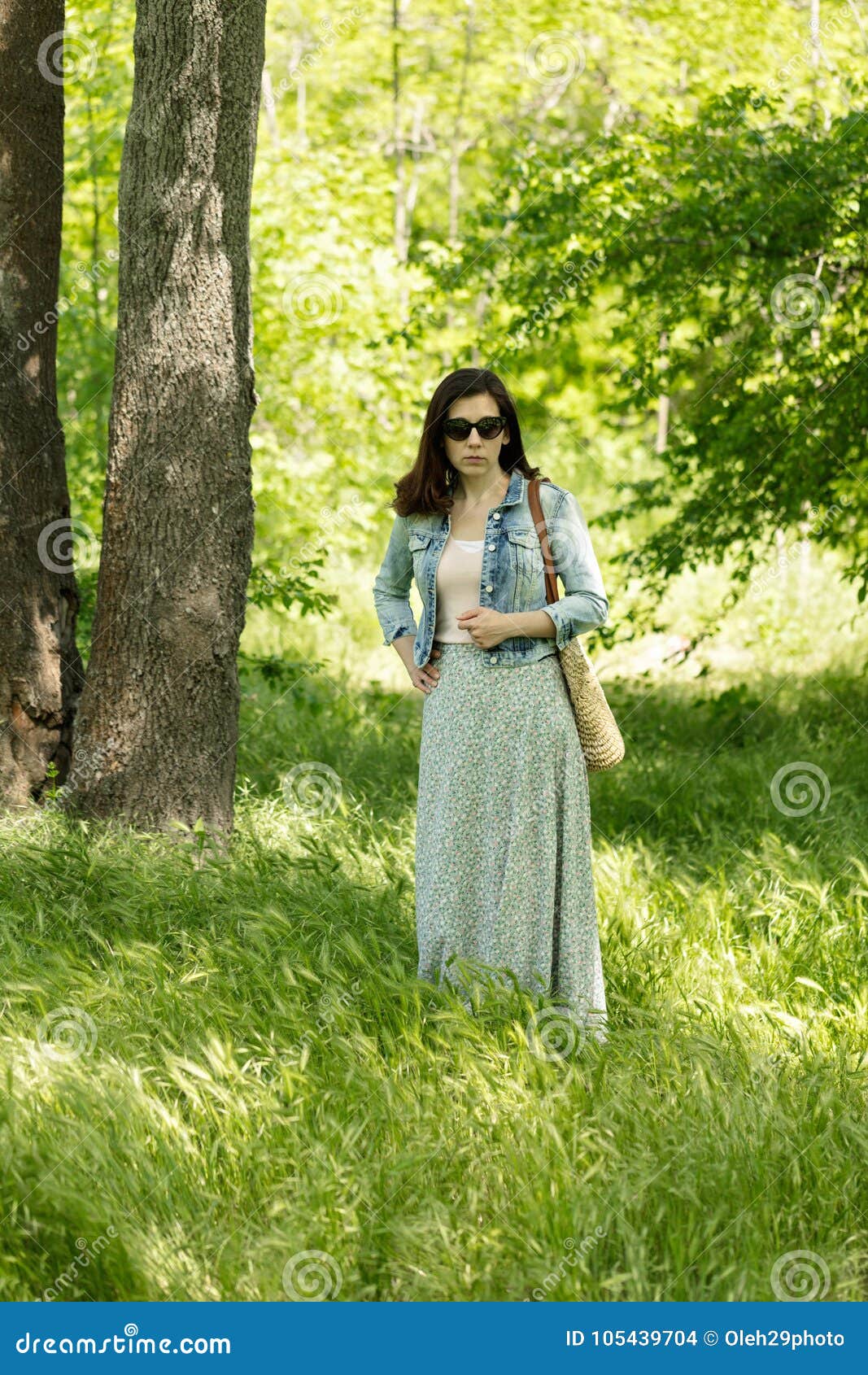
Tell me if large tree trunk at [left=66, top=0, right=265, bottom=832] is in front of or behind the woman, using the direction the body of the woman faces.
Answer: behind

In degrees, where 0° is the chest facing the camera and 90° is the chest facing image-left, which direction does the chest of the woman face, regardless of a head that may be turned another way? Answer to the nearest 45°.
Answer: approximately 0°

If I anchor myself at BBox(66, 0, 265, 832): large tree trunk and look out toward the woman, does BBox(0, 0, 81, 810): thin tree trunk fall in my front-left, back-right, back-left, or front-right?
back-right

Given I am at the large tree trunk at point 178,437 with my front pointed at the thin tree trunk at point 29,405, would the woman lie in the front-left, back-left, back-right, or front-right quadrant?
back-left

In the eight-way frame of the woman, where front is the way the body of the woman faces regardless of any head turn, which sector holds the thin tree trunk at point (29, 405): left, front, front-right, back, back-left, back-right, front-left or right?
back-right
